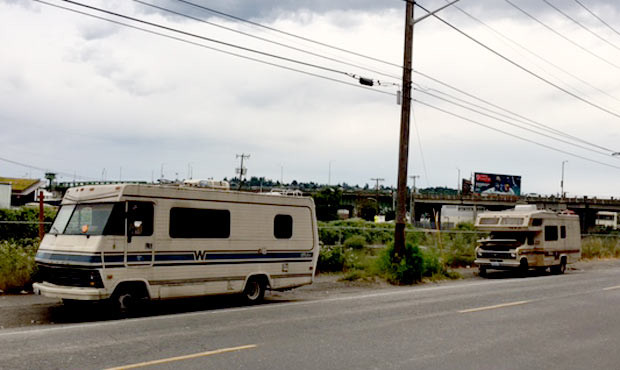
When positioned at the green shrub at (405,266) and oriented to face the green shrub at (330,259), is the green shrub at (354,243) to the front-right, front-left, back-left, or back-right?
front-right

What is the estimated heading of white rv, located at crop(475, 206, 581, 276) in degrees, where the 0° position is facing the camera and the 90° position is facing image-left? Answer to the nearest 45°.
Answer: approximately 45°

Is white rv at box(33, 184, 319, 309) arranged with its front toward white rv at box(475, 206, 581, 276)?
no

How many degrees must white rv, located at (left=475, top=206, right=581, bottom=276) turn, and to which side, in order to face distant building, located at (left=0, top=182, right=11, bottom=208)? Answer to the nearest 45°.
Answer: approximately 45° to its right

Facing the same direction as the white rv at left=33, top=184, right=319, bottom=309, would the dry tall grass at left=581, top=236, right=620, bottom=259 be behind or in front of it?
behind

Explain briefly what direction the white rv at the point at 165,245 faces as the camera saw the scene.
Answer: facing the viewer and to the left of the viewer

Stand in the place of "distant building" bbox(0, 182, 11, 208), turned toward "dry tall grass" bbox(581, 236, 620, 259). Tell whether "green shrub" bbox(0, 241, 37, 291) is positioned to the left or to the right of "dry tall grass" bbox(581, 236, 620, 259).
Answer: right

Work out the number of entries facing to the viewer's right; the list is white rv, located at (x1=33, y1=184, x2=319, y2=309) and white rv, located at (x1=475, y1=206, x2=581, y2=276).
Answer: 0

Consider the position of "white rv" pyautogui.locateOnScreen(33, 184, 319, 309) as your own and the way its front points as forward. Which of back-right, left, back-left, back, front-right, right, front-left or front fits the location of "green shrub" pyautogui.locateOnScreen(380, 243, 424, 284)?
back

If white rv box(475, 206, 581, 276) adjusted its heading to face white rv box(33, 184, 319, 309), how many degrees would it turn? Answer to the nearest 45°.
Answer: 0° — it already faces it

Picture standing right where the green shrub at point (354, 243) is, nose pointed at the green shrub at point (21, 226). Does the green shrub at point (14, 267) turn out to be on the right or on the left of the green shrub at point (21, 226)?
left

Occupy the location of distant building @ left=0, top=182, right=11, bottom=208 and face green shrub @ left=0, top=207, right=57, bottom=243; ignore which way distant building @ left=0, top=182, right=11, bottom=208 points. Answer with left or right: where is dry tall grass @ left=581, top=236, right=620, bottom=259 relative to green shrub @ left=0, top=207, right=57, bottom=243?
left

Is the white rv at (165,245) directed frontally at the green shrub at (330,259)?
no

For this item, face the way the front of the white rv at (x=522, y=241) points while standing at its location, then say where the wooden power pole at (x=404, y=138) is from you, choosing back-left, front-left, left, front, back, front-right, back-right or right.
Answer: front
